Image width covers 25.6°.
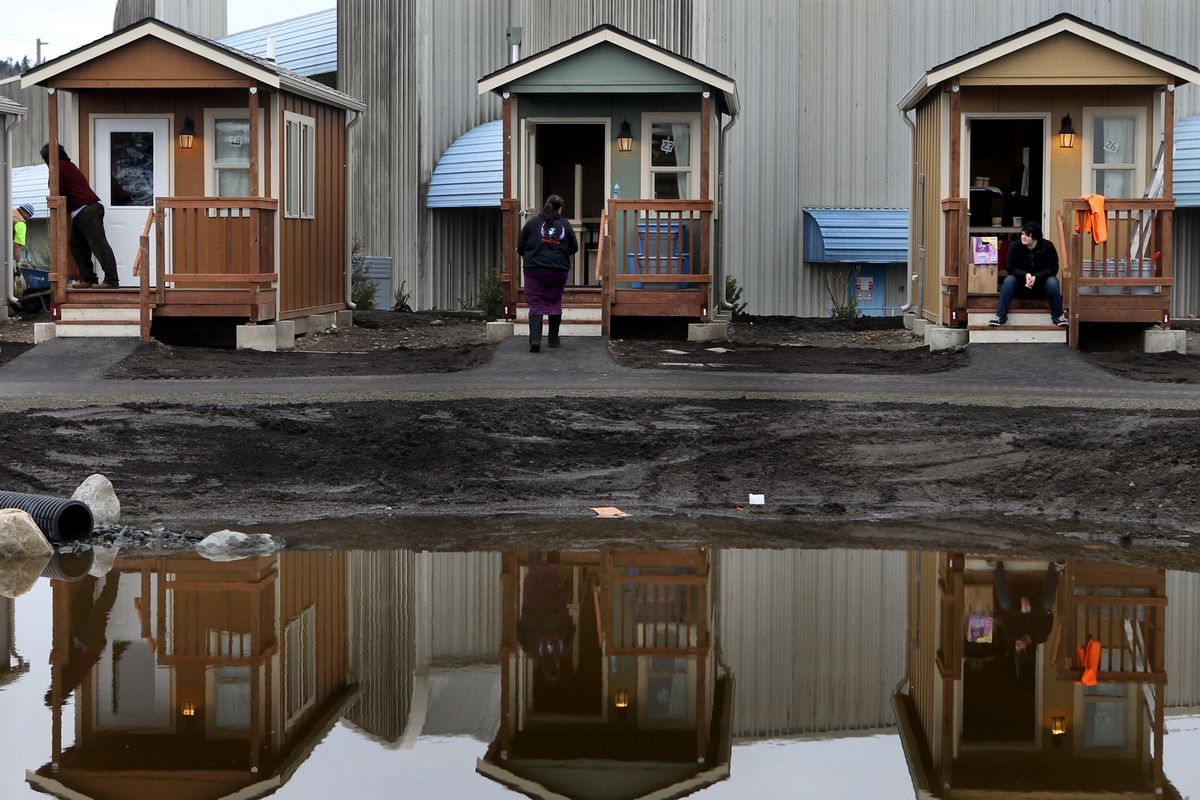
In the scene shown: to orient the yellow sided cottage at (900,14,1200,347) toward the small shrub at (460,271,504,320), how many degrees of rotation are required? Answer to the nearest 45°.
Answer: approximately 135° to its right

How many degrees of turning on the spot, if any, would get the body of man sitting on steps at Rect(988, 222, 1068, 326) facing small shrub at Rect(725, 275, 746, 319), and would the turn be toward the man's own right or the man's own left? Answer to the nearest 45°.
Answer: approximately 135° to the man's own right

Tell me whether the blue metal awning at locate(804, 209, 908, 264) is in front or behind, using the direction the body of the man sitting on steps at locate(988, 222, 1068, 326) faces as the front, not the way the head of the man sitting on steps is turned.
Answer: behind

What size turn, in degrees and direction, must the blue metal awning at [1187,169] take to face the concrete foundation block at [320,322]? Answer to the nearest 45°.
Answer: approximately 45° to its right

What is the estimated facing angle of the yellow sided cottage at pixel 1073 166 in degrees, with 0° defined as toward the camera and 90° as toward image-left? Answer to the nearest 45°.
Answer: approximately 0°

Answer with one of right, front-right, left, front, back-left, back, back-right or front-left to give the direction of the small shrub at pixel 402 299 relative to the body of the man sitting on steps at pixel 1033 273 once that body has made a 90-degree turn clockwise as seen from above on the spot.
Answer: front-right

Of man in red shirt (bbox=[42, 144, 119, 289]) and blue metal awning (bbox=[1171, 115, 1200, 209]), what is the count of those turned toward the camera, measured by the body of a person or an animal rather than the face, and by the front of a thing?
1

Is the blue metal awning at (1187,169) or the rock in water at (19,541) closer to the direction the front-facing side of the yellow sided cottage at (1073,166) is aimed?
the rock in water

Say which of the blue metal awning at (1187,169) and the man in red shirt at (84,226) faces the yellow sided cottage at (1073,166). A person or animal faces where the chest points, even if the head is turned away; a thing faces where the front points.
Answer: the blue metal awning
